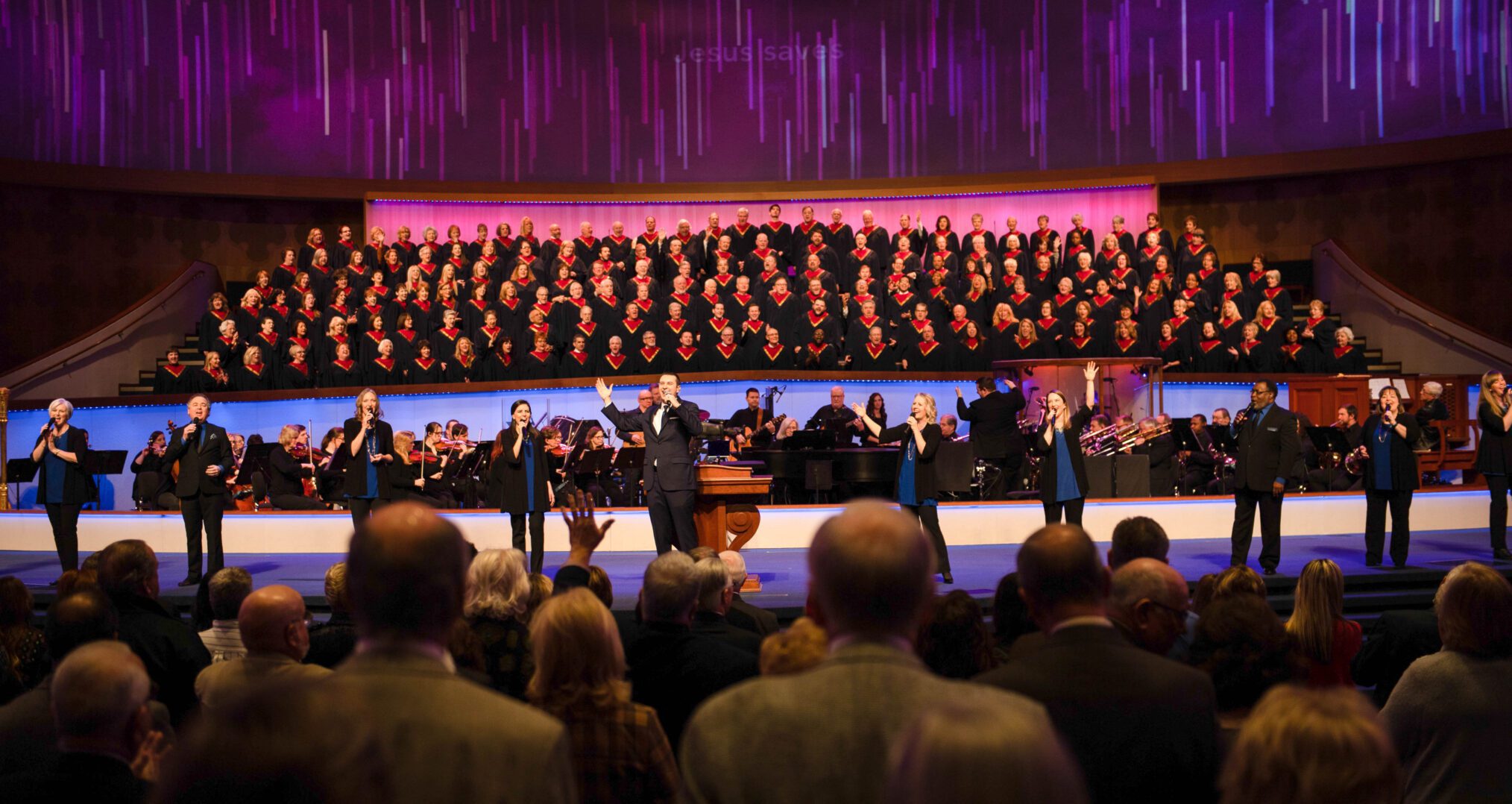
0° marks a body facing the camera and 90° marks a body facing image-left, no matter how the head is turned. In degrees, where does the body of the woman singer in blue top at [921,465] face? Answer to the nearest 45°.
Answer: approximately 45°

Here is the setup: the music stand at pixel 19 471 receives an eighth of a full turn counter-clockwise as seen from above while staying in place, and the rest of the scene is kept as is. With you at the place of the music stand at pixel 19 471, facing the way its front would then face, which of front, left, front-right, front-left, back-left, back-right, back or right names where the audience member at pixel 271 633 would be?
back-left

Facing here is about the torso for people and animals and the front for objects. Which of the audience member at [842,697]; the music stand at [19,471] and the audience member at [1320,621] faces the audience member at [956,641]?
the audience member at [842,697]

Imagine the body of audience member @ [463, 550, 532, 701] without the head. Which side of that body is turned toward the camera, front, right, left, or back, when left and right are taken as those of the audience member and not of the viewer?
back

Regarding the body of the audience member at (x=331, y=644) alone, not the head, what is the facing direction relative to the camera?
away from the camera

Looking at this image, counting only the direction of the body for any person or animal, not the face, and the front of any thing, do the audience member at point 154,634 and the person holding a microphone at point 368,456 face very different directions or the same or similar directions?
very different directions

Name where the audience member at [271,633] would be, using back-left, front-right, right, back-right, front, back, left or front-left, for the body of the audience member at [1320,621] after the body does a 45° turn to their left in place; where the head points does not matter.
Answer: left

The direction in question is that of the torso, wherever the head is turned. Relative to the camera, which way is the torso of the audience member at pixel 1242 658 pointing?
away from the camera

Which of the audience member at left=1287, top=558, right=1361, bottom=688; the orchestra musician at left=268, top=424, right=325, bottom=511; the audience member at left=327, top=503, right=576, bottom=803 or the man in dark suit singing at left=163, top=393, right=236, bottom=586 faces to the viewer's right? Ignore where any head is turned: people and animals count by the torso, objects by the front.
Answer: the orchestra musician

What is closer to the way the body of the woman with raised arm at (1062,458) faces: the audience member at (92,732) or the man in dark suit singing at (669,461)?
the audience member

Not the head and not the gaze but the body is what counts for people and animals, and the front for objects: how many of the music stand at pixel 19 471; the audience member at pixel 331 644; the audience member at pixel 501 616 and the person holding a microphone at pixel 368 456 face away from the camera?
3

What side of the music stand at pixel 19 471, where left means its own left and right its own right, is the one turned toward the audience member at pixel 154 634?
back

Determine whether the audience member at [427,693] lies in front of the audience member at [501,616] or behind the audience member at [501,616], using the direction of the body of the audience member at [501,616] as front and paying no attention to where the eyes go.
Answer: behind

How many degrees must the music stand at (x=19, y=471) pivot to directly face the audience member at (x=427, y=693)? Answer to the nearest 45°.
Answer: approximately 180°

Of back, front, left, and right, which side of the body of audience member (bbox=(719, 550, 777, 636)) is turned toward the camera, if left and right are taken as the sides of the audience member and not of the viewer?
back

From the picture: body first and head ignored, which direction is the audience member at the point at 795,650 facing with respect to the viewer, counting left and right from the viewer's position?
facing away from the viewer

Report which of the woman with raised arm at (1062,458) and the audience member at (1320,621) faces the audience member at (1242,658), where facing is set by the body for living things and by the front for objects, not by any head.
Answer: the woman with raised arm

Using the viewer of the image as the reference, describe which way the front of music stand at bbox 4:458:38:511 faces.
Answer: facing away from the viewer
